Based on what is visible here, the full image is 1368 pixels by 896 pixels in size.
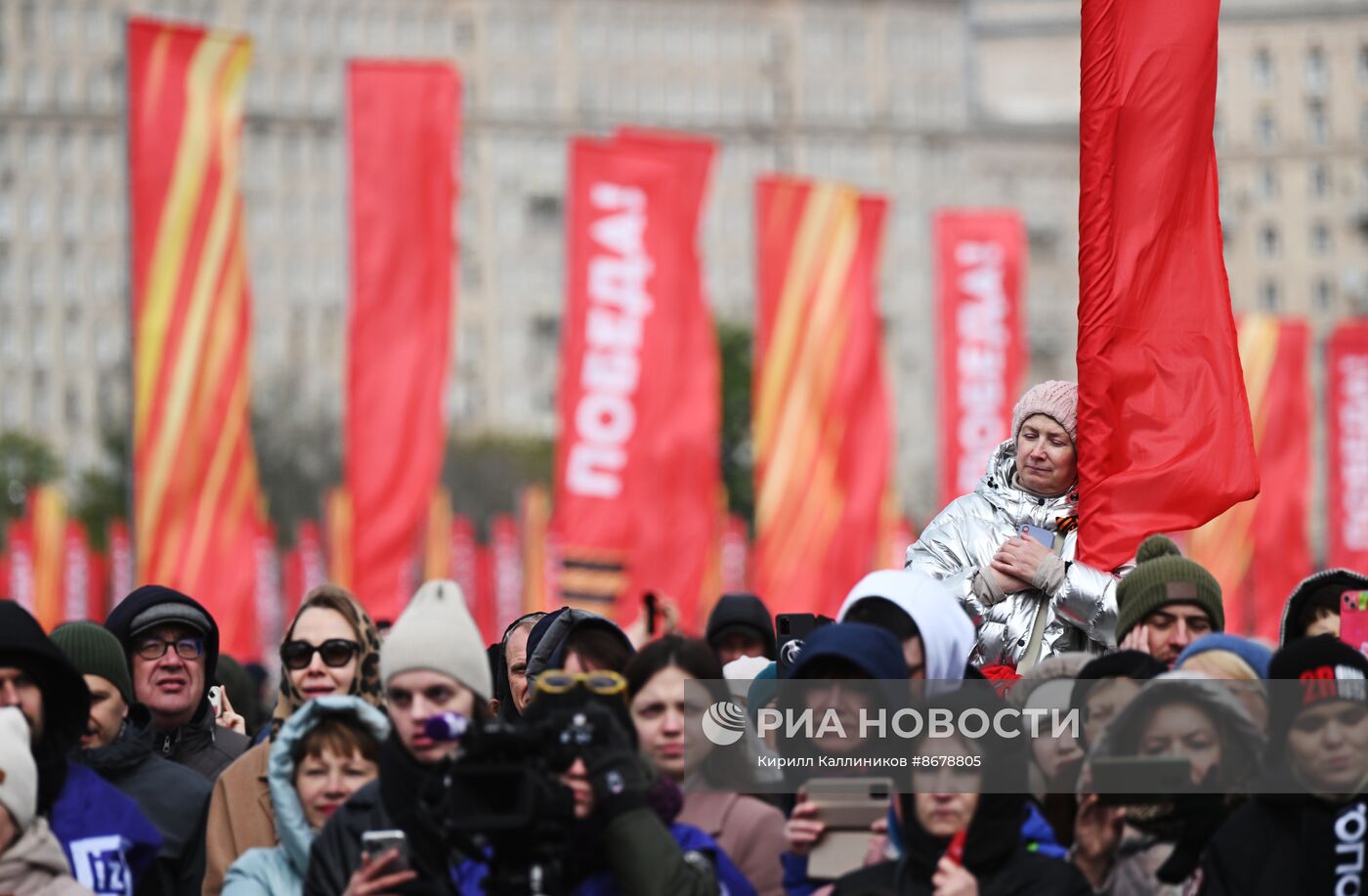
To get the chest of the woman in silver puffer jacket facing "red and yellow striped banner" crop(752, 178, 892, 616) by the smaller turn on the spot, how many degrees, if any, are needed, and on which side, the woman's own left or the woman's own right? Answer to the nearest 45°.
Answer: approximately 180°

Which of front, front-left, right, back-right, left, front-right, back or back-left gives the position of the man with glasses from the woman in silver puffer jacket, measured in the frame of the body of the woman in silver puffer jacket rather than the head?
right

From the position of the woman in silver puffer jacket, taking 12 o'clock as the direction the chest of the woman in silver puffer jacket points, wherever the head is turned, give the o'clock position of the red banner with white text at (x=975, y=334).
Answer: The red banner with white text is roughly at 6 o'clock from the woman in silver puffer jacket.

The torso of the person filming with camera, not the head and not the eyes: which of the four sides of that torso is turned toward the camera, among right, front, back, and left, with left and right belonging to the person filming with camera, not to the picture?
front

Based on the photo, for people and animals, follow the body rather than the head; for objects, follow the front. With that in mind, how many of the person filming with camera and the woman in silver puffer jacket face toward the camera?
2

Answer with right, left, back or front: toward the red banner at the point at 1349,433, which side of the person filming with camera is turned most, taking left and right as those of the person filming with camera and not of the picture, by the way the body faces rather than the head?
back

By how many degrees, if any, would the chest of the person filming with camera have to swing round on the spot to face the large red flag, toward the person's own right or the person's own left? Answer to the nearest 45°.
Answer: approximately 135° to the person's own left

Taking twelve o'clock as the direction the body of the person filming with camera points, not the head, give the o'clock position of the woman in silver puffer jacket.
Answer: The woman in silver puffer jacket is roughly at 7 o'clock from the person filming with camera.

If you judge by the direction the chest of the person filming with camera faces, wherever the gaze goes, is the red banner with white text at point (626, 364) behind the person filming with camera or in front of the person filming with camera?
behind

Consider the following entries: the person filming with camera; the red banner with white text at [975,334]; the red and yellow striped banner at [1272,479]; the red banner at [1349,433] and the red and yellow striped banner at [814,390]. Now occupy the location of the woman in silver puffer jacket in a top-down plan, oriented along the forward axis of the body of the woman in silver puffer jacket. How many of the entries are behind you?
4

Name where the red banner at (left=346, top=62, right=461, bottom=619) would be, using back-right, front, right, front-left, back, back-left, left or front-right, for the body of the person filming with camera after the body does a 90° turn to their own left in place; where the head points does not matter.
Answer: left

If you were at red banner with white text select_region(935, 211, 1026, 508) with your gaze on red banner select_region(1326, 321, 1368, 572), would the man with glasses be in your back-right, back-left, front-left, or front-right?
back-right
